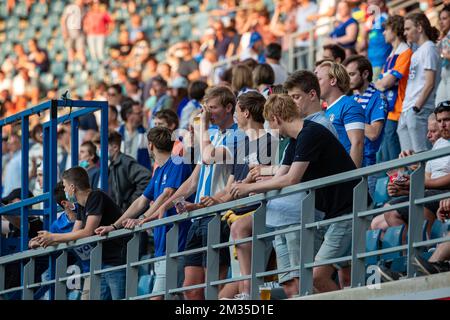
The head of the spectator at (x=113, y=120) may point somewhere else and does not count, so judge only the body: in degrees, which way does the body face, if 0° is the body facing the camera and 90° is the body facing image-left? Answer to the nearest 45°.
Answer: approximately 45°

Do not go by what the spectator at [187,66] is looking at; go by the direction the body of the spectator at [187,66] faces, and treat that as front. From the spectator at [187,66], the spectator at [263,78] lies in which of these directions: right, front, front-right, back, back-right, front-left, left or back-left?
front-left

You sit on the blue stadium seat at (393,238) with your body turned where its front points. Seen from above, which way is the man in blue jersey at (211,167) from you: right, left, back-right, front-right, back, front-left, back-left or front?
front-right

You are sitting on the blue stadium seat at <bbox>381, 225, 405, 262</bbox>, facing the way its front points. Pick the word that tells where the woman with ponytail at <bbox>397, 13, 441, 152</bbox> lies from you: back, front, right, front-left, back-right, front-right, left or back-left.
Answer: back-right

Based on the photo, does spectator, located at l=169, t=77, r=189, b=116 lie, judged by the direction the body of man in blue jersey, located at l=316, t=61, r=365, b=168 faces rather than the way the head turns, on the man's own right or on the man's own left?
on the man's own right

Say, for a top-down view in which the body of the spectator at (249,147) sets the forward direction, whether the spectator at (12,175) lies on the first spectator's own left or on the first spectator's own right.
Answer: on the first spectator's own right

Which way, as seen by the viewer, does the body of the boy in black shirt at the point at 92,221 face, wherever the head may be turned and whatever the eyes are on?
to the viewer's left

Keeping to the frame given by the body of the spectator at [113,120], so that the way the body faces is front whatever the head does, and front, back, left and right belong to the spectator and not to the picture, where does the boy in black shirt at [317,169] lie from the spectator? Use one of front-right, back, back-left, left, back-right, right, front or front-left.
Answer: front-left

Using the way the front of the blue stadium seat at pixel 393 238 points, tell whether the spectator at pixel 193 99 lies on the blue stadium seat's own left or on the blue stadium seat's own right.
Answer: on the blue stadium seat's own right

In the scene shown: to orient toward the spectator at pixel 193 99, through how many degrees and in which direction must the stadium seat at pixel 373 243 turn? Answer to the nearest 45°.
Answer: approximately 90° to its right

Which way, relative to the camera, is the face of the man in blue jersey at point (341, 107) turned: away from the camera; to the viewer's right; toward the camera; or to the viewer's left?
to the viewer's left

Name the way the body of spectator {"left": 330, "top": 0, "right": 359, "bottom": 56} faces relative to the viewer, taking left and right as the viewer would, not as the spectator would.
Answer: facing the viewer and to the left of the viewer

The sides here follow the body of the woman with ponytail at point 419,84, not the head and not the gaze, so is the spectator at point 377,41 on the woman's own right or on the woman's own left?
on the woman's own right

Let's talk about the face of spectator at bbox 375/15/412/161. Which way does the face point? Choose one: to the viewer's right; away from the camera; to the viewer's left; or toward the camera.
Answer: to the viewer's left

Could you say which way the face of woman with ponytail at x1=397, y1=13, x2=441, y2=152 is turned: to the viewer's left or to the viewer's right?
to the viewer's left

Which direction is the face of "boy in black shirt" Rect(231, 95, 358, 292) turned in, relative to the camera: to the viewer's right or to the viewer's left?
to the viewer's left
